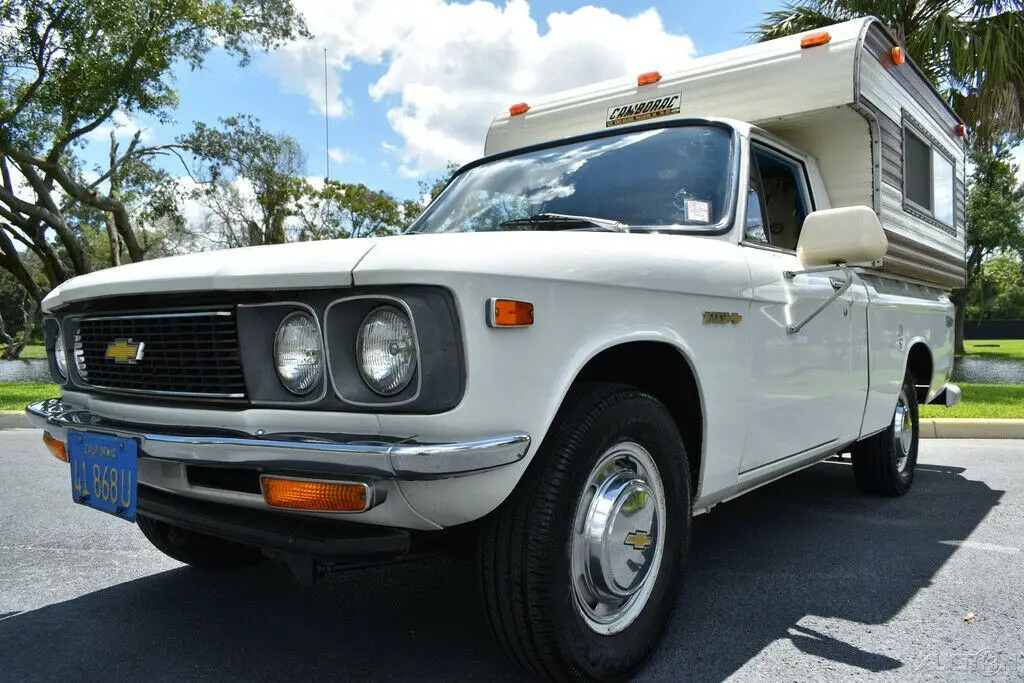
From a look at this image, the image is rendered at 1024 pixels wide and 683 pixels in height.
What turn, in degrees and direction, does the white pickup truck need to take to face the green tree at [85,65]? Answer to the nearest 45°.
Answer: approximately 90° to its right

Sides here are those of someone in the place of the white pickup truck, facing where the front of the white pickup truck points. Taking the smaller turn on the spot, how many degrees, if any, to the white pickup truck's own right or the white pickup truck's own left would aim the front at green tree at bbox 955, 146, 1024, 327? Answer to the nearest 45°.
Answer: approximately 180°

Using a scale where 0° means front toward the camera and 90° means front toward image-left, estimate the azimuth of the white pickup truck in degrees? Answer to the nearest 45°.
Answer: approximately 45°

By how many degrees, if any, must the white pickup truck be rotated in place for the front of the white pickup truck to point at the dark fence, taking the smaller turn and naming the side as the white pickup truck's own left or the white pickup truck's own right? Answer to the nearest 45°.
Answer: approximately 180°

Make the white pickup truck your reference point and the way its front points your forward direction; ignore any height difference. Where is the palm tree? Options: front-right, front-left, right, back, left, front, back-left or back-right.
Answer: back
